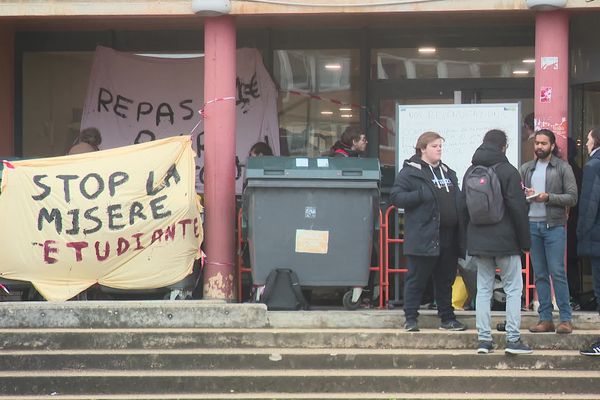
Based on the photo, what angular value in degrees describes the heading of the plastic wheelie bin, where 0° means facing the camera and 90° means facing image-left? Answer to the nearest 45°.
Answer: approximately 0°

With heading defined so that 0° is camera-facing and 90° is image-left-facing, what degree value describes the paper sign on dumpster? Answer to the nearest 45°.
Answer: approximately 0°

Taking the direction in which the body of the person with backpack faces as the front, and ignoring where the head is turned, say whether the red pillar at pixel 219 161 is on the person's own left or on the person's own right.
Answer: on the person's own left

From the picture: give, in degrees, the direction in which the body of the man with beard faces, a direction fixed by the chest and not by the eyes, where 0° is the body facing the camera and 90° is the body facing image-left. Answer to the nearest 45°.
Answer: approximately 45°

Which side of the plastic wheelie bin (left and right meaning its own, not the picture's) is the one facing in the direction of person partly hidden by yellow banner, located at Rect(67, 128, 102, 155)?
right

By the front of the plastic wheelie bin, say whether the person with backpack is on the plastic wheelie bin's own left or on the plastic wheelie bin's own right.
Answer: on the plastic wheelie bin's own left

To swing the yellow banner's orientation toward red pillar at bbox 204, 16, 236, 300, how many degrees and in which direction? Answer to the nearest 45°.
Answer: approximately 90° to its left
